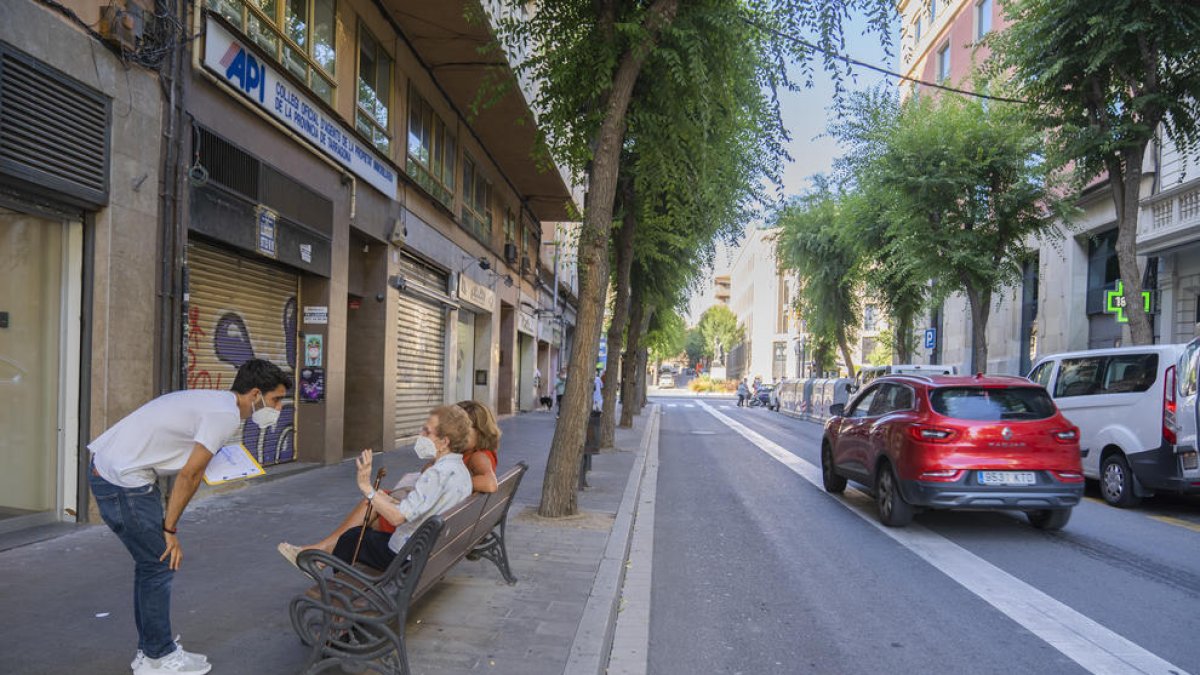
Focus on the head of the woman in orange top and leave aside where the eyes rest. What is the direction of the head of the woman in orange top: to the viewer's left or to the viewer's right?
to the viewer's left

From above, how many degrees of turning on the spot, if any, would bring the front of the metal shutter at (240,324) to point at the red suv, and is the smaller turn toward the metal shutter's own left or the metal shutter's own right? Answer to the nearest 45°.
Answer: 0° — it already faces it

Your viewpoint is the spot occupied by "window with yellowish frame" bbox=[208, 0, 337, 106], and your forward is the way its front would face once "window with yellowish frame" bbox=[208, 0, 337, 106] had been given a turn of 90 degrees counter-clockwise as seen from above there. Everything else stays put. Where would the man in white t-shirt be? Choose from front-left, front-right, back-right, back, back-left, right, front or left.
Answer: back-right

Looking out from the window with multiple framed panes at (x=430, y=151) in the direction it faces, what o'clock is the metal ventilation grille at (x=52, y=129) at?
The metal ventilation grille is roughly at 2 o'clock from the window with multiple framed panes.

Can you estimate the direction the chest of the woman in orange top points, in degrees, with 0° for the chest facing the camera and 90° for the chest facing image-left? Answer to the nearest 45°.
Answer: approximately 90°

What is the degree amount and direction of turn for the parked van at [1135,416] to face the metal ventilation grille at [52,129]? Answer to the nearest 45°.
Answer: approximately 90° to its left

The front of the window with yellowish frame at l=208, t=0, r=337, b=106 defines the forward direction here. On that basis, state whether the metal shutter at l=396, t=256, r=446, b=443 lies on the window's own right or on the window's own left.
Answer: on the window's own left

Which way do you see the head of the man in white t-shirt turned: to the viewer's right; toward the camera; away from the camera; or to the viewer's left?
to the viewer's right

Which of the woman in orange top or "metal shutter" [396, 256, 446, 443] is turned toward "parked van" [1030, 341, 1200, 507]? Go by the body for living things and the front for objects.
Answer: the metal shutter

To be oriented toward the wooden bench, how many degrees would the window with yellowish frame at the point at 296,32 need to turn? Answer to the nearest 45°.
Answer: approximately 45° to its right

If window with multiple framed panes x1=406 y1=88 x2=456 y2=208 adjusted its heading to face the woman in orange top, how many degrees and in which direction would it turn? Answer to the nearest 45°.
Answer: approximately 45° to its right

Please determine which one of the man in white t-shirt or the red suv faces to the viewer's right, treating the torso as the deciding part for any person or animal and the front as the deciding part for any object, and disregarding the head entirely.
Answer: the man in white t-shirt

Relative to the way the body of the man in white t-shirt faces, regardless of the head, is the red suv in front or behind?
in front
